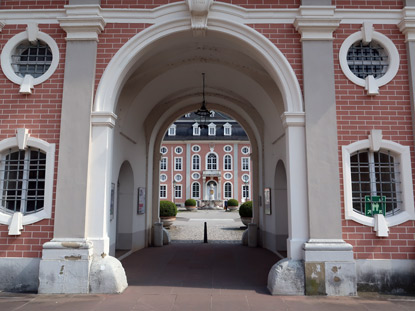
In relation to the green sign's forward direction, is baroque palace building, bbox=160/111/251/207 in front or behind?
behind

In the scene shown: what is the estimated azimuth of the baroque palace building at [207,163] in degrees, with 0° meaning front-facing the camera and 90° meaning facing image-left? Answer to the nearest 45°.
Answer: approximately 0°

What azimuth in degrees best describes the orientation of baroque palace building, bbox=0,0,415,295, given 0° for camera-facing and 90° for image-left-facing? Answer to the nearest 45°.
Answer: approximately 0°

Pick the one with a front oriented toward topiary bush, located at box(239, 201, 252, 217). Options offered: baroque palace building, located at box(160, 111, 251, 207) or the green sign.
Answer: the baroque palace building

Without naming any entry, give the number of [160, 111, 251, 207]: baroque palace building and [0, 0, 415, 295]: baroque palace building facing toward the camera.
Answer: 2

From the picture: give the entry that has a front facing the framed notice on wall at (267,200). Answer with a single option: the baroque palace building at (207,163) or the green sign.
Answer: the baroque palace building

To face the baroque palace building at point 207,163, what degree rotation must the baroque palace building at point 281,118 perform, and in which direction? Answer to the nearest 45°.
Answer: approximately 180°
